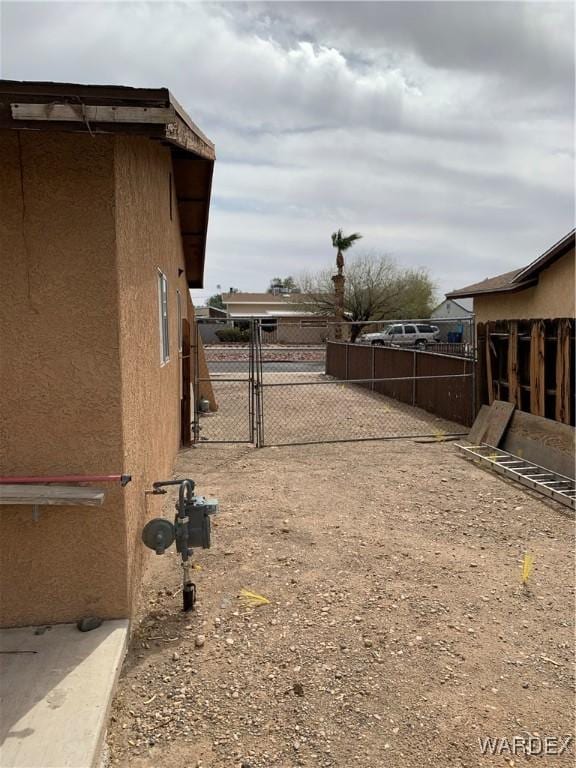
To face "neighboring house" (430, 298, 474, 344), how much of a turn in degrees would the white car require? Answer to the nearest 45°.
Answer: approximately 90° to its right

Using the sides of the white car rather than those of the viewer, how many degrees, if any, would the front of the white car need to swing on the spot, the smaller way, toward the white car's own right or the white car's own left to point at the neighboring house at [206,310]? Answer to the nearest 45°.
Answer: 0° — it already faces it

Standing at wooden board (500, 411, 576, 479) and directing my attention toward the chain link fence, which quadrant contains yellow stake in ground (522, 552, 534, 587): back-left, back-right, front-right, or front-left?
back-left

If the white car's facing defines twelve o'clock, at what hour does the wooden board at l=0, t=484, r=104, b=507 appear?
The wooden board is roughly at 9 o'clock from the white car.

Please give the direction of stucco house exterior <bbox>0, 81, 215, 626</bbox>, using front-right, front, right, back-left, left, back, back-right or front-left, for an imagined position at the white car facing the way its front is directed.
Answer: left

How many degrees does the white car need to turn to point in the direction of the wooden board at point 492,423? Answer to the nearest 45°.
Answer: approximately 90° to its left

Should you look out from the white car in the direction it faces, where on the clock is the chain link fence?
The chain link fence is roughly at 9 o'clock from the white car.

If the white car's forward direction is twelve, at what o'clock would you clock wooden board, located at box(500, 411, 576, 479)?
The wooden board is roughly at 9 o'clock from the white car.

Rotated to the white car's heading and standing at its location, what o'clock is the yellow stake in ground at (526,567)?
The yellow stake in ground is roughly at 9 o'clock from the white car.

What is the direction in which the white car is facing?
to the viewer's left
